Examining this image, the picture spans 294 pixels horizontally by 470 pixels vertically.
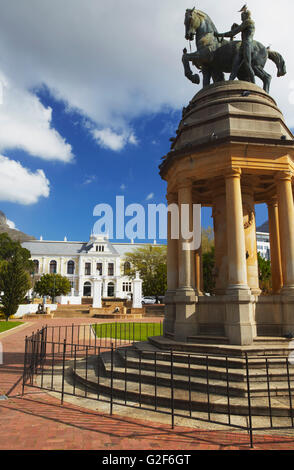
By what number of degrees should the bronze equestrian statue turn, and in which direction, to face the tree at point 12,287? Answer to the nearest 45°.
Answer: approximately 45° to its right

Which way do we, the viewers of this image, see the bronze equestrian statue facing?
facing to the left of the viewer

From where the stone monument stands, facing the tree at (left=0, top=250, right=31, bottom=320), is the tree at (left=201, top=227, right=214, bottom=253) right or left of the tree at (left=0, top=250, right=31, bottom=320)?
right

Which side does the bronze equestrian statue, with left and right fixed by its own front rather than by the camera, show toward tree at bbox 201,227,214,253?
right
